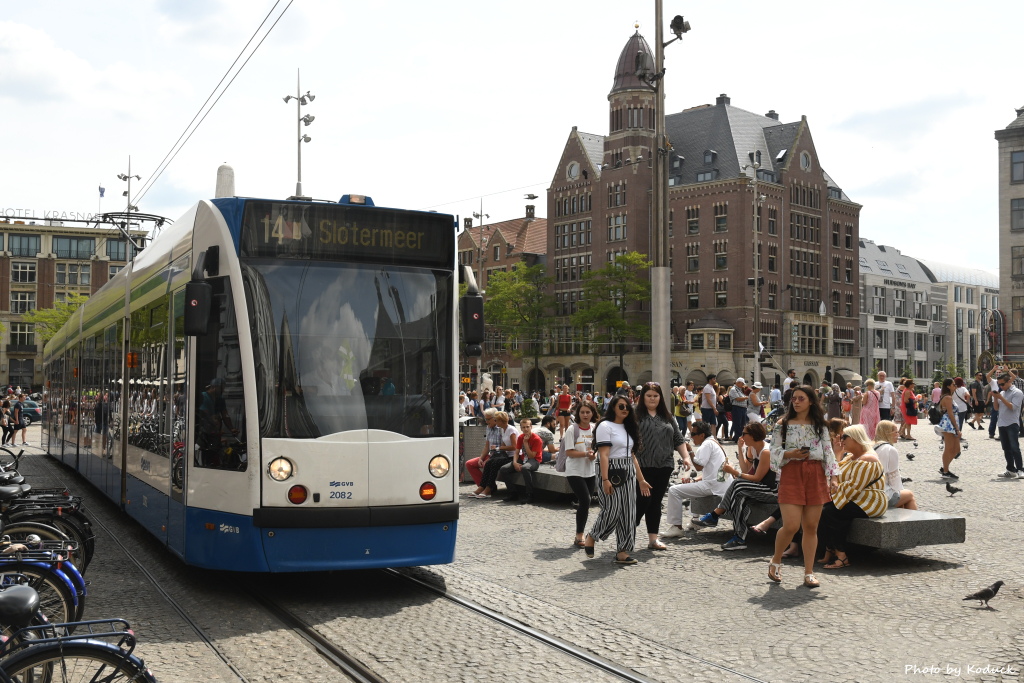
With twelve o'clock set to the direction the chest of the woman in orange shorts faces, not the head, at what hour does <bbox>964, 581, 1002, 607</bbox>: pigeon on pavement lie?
The pigeon on pavement is roughly at 10 o'clock from the woman in orange shorts.

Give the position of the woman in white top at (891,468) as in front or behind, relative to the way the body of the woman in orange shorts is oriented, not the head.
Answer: behind

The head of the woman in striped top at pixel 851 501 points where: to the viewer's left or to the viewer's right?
to the viewer's left

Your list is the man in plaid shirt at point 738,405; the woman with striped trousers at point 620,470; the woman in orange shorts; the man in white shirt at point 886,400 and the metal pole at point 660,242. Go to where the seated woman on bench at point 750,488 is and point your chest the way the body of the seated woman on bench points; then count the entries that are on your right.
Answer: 3

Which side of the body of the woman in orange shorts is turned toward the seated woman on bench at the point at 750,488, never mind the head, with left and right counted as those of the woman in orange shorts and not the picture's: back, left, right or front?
back

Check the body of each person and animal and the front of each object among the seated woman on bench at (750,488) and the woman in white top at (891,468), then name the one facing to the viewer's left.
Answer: the seated woman on bench

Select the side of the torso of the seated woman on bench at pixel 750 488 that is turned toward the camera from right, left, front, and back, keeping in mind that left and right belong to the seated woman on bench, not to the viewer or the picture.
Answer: left

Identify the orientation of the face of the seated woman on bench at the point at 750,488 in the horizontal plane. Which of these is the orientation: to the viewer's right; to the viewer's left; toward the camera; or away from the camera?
to the viewer's left
